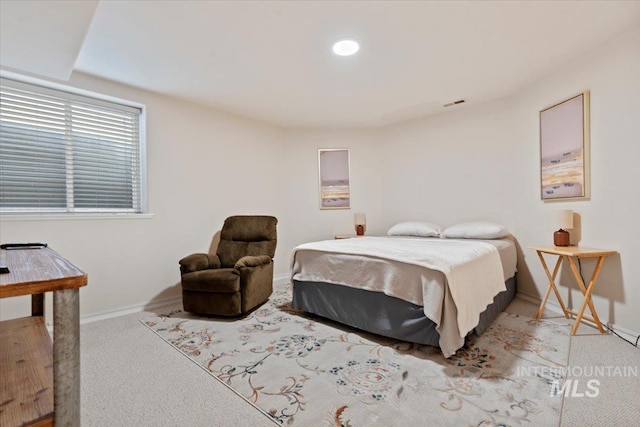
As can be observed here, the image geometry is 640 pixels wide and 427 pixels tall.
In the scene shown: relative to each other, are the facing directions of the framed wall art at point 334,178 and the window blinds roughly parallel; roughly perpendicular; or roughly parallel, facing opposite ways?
roughly perpendicular

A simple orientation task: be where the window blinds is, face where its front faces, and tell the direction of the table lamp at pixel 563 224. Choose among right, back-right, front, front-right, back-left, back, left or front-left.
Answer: front

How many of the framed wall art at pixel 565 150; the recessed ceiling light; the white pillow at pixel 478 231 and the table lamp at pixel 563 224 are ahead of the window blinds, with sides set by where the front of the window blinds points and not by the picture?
4

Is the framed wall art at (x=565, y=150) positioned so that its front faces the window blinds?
yes

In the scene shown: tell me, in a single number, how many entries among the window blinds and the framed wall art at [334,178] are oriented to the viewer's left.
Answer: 0

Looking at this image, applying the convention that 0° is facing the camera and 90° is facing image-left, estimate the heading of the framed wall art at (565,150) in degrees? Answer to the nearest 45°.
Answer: approximately 45°

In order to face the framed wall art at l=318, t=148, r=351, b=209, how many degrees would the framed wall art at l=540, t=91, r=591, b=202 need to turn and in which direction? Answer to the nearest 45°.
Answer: approximately 45° to its right

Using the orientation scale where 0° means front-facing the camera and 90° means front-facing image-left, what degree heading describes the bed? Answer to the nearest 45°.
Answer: approximately 45°

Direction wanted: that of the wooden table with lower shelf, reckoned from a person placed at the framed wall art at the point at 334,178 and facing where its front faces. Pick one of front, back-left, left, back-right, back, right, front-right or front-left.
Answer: front

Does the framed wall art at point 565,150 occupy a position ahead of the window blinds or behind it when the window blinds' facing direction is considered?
ahead

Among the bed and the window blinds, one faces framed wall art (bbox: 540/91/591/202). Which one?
the window blinds

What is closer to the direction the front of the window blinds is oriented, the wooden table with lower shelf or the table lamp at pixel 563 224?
the table lamp

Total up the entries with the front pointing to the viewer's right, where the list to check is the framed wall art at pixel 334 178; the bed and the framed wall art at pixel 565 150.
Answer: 0

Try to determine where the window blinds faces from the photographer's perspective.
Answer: facing the viewer and to the right of the viewer

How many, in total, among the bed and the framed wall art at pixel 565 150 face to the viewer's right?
0

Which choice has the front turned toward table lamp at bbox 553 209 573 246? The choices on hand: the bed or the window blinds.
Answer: the window blinds

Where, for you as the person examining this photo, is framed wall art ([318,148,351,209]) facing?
facing the viewer

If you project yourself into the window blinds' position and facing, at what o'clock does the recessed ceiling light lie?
The recessed ceiling light is roughly at 12 o'clock from the window blinds.

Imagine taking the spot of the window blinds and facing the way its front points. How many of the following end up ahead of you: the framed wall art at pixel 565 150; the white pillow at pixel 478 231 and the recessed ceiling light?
3
